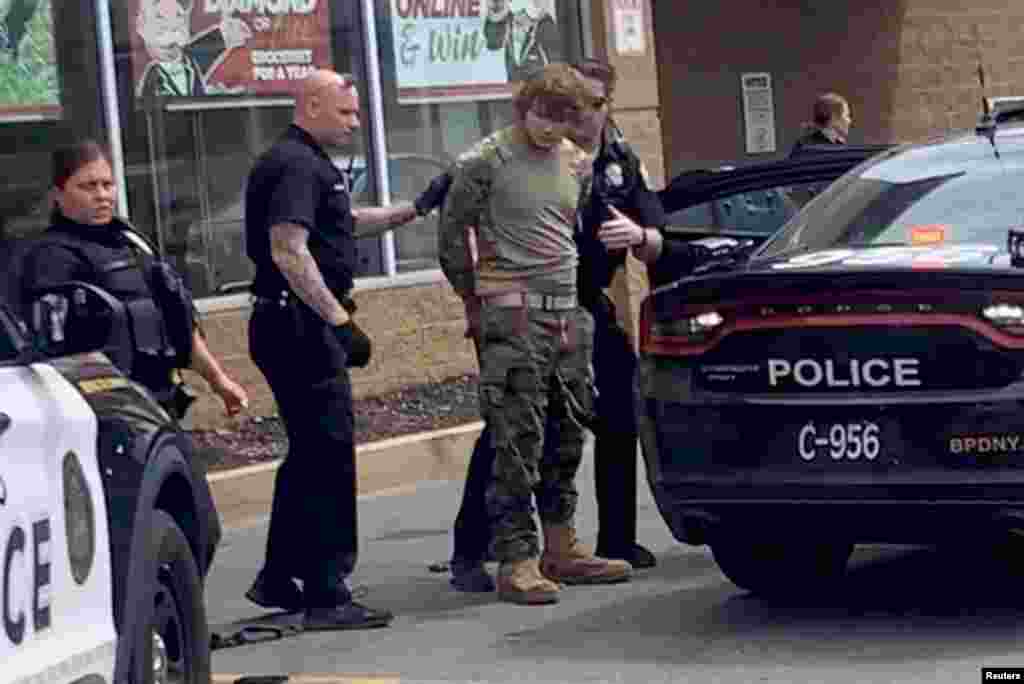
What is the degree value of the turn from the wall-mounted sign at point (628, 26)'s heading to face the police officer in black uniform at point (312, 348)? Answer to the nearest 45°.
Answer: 0° — it already faces them

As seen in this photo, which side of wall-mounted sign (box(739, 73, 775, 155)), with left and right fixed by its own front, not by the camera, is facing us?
front

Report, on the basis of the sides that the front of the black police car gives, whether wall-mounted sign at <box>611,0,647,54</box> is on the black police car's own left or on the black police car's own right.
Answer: on the black police car's own left

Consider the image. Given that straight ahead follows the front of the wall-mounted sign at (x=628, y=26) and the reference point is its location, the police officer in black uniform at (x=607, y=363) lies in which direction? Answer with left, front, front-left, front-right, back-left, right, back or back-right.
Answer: front

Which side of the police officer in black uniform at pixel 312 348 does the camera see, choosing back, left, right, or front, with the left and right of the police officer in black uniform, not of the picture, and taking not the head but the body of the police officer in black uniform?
right

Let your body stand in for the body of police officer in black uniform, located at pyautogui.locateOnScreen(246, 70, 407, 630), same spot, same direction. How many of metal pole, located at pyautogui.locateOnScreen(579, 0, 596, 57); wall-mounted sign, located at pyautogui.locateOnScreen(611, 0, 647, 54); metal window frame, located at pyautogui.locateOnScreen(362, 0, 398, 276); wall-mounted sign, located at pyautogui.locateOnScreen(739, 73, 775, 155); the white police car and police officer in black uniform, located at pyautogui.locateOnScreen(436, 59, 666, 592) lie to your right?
1

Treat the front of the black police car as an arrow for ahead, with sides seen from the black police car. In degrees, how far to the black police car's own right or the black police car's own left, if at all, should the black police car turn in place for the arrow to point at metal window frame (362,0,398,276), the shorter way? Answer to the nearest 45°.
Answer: approximately 90° to the black police car's own left

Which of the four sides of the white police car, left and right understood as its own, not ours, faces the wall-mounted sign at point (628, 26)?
front

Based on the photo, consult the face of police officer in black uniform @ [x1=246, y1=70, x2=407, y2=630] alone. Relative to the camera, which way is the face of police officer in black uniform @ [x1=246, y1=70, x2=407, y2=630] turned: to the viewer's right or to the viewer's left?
to the viewer's right

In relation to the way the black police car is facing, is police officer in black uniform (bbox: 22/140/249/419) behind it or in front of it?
behind

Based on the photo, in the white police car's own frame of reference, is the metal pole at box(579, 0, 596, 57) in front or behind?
in front

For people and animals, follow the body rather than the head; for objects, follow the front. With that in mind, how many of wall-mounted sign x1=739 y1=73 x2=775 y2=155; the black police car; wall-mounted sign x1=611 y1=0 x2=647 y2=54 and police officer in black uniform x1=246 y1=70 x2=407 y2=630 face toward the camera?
2

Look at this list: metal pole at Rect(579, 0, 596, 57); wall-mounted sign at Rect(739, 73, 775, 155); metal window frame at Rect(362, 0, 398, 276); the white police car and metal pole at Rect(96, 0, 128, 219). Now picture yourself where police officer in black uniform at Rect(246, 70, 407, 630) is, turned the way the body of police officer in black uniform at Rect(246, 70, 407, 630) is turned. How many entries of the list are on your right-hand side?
1

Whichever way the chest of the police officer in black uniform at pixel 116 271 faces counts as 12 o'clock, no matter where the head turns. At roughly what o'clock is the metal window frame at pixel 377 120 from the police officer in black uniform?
The metal window frame is roughly at 8 o'clock from the police officer in black uniform.

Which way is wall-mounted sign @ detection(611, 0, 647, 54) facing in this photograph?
toward the camera

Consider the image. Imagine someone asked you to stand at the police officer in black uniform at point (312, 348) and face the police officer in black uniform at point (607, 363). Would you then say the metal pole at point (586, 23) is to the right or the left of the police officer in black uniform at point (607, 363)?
left

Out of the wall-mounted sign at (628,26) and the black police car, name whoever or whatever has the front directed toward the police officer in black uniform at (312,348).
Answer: the wall-mounted sign

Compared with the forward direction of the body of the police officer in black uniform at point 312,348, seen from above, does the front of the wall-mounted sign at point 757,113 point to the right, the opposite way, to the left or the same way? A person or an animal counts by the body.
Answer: to the right
